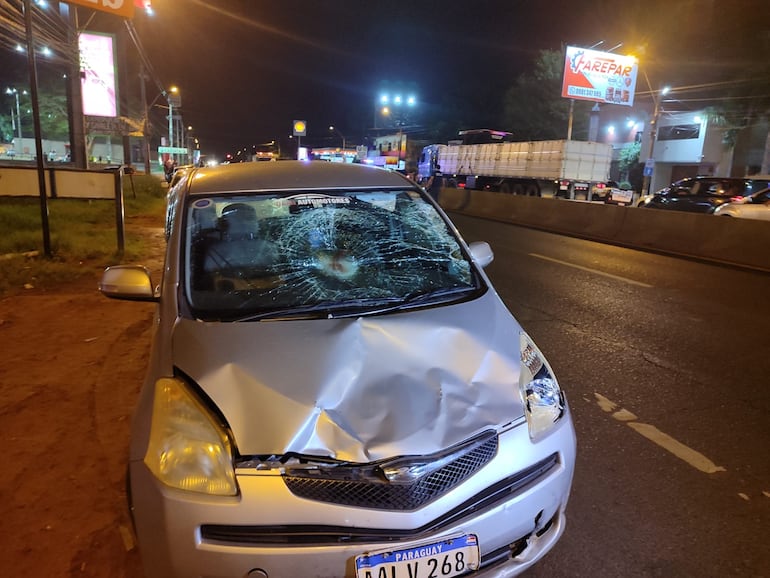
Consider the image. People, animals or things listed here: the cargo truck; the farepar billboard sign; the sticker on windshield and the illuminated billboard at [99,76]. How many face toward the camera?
3

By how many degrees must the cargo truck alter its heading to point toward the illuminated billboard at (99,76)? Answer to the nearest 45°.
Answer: approximately 45° to its left

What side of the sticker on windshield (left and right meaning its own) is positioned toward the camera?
front

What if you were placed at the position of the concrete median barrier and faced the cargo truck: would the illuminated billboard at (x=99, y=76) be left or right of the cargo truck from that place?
left

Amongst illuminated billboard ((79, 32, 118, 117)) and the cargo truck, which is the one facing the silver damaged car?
the illuminated billboard

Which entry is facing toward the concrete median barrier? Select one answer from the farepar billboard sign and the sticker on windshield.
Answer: the farepar billboard sign

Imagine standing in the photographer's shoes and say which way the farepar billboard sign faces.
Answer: facing the viewer

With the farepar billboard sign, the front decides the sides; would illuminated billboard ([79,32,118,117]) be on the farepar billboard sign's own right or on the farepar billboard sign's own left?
on the farepar billboard sign's own right

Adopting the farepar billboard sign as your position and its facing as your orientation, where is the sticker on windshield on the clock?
The sticker on windshield is roughly at 12 o'clock from the farepar billboard sign.

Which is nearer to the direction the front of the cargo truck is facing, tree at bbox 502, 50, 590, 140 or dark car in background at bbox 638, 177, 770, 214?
the tree

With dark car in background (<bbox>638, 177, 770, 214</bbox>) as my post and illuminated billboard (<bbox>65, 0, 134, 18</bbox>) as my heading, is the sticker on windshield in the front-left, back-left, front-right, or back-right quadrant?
front-left

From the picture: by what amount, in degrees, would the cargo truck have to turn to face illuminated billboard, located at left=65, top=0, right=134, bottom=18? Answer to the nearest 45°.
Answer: approximately 90° to its left

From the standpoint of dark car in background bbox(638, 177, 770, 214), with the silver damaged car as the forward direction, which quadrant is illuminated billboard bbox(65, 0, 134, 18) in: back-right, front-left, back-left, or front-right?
front-right

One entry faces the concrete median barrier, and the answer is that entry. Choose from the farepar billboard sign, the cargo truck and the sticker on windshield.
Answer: the farepar billboard sign

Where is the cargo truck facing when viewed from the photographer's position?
facing away from the viewer and to the left of the viewer
